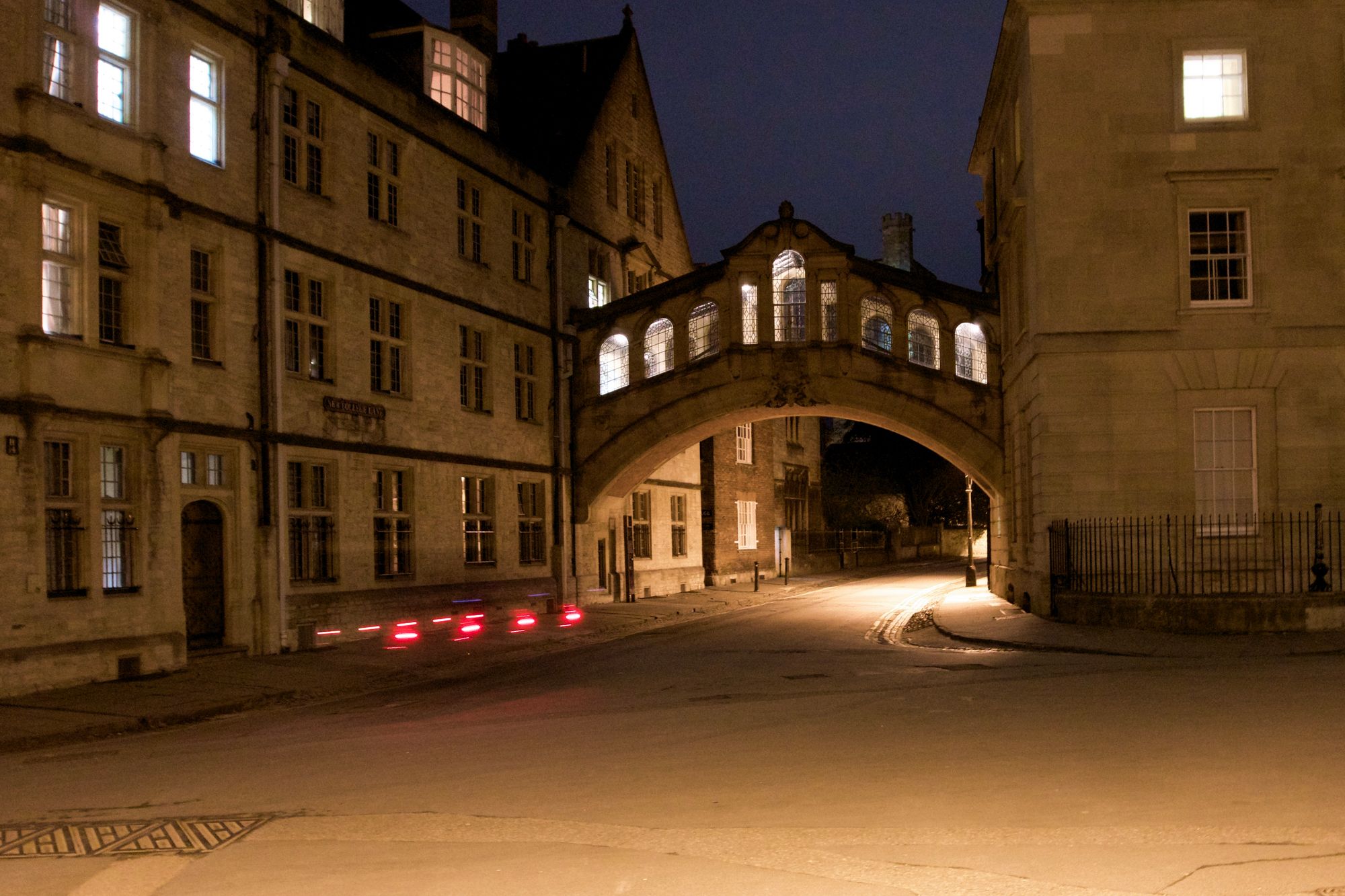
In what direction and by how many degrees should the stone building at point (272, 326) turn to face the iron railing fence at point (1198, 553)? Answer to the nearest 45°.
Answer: approximately 45° to its left

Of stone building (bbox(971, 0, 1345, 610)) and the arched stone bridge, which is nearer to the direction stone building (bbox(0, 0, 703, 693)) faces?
the stone building

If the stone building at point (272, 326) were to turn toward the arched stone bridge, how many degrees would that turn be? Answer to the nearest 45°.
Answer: approximately 90° to its left

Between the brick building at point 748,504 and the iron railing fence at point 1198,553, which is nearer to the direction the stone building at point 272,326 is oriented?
the iron railing fence

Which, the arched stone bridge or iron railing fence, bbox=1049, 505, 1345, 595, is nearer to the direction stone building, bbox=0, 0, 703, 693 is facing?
the iron railing fence

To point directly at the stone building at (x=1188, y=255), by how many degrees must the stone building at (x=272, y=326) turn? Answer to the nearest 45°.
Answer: approximately 45° to its left

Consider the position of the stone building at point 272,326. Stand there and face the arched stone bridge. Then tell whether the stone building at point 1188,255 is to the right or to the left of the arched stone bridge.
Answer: right

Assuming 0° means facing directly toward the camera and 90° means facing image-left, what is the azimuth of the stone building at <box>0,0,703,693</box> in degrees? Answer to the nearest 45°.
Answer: approximately 315°
